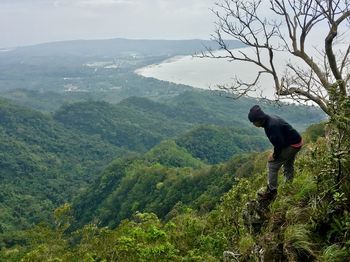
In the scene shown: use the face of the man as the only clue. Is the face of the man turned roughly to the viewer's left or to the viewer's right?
to the viewer's left

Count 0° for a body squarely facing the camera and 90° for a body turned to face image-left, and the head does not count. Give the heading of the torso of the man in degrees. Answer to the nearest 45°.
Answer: approximately 90°
